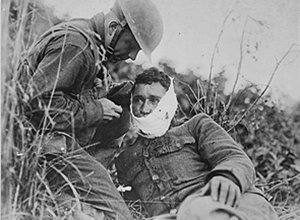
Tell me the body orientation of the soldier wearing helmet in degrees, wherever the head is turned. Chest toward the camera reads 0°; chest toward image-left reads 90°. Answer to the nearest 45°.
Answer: approximately 270°

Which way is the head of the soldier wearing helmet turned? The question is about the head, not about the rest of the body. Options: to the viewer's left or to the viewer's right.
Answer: to the viewer's right
